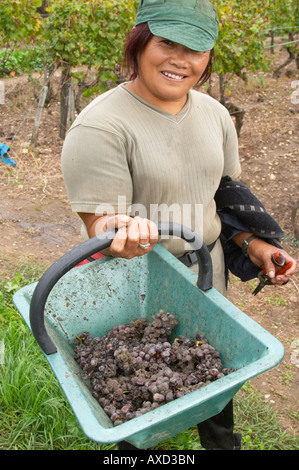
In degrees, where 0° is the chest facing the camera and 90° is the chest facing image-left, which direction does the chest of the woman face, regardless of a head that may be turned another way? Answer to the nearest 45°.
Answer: approximately 315°

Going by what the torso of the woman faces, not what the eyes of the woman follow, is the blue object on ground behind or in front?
behind
